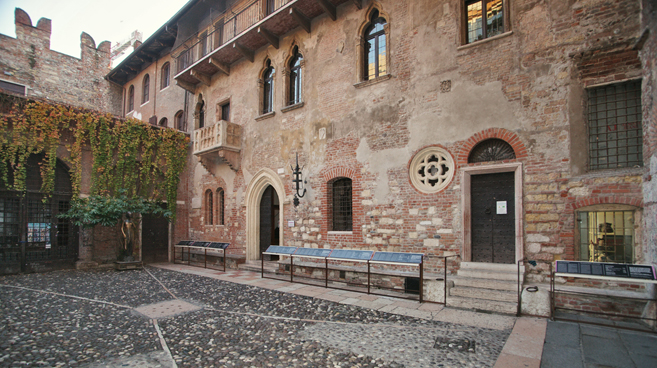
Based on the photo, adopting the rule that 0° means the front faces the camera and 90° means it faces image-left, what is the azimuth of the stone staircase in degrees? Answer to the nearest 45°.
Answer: approximately 45°

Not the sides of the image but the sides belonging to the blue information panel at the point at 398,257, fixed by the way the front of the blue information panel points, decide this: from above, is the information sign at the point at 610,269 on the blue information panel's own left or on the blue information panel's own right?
on the blue information panel's own left

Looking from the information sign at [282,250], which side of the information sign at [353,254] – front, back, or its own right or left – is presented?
right

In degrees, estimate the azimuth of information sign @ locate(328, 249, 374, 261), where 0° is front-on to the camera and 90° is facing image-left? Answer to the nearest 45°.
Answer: approximately 45°

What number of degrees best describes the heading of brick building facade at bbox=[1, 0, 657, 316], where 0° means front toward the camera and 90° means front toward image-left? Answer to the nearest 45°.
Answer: approximately 45°
